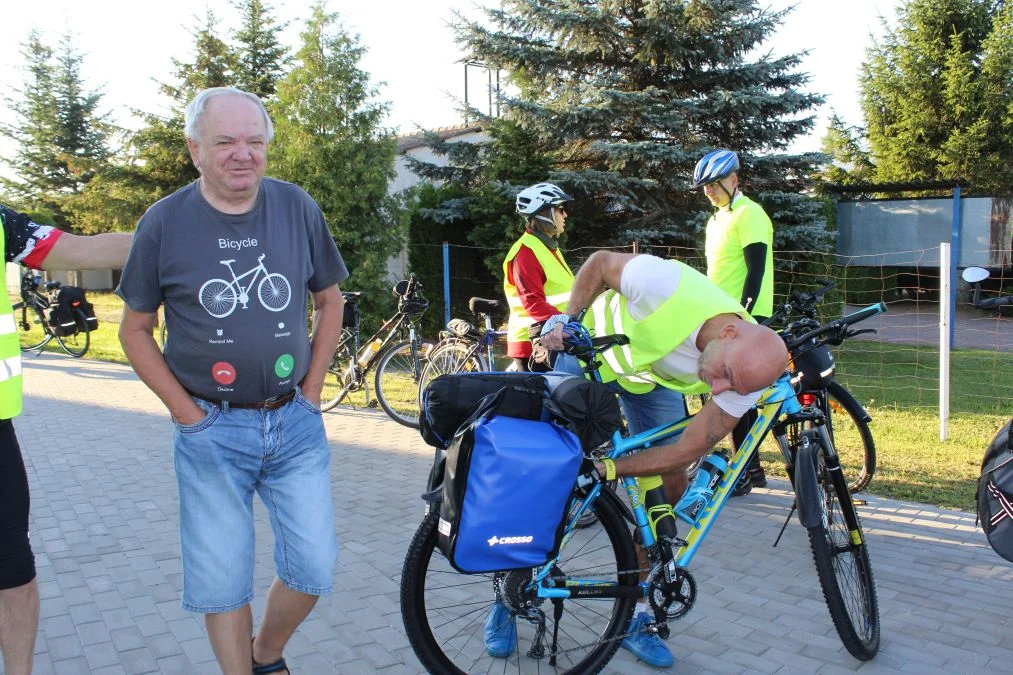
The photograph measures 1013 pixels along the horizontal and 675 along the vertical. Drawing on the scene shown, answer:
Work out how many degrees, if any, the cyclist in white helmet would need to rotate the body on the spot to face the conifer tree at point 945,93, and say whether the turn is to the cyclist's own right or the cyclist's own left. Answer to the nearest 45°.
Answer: approximately 45° to the cyclist's own left

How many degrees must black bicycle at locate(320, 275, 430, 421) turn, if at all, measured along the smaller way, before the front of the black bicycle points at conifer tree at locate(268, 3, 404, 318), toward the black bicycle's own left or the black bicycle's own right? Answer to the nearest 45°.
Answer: approximately 135° to the black bicycle's own left

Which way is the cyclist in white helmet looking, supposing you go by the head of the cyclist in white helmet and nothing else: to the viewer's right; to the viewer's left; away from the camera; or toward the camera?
to the viewer's right

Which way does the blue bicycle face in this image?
to the viewer's right

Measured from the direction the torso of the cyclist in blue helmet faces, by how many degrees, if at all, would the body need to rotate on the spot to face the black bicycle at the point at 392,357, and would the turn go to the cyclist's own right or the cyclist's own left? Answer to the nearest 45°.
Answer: approximately 90° to the cyclist's own right

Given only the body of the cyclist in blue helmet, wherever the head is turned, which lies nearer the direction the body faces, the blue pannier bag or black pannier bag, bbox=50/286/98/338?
the blue pannier bag

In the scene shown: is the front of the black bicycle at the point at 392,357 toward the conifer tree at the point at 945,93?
no

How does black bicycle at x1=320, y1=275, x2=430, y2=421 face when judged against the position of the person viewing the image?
facing the viewer and to the right of the viewer

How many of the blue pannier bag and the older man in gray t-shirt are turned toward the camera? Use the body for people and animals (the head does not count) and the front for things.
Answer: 2

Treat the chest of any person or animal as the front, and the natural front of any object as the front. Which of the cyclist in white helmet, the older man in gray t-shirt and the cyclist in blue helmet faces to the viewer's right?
the cyclist in white helmet

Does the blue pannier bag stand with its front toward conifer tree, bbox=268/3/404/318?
no

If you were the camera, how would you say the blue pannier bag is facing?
facing the viewer

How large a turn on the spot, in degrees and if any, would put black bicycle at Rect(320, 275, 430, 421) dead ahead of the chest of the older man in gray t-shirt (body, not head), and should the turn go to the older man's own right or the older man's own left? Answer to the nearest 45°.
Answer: approximately 180°

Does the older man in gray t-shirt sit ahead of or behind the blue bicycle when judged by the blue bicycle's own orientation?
behind

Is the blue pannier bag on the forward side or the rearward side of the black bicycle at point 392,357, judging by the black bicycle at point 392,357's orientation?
on the forward side

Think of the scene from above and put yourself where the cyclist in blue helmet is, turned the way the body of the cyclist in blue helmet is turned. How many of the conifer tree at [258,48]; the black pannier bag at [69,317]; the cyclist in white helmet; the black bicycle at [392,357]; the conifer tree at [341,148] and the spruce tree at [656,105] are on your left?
0

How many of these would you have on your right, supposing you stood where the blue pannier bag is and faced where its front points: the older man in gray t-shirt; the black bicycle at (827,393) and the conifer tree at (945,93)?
1

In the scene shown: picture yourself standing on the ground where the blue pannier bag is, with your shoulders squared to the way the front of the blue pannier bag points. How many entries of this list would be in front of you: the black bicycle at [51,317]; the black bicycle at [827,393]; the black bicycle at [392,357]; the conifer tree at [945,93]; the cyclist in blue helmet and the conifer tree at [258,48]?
0

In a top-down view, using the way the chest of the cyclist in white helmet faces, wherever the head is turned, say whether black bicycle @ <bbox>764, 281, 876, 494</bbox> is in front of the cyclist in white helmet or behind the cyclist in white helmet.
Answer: in front

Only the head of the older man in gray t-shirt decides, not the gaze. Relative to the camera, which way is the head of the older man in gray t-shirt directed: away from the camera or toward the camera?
toward the camera
